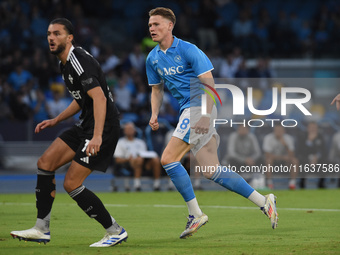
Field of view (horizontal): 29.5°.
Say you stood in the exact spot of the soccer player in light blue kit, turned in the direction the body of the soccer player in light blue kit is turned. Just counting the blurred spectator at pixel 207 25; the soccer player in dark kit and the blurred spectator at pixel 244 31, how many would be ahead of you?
1

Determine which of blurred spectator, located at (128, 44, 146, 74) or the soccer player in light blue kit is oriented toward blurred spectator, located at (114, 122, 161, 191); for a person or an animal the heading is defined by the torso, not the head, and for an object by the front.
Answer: blurred spectator, located at (128, 44, 146, 74)

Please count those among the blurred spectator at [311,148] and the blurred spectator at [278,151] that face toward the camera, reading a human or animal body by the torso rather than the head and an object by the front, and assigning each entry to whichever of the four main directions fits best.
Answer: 2

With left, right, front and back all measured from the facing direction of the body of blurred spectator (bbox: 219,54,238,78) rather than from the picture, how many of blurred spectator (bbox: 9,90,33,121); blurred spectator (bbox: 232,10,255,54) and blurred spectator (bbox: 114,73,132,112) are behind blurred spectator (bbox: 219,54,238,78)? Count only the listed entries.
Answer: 1

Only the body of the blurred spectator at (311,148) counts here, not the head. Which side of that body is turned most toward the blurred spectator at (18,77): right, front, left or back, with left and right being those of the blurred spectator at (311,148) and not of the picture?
right

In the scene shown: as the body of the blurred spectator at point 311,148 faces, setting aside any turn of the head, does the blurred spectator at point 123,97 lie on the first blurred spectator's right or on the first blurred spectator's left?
on the first blurred spectator's right

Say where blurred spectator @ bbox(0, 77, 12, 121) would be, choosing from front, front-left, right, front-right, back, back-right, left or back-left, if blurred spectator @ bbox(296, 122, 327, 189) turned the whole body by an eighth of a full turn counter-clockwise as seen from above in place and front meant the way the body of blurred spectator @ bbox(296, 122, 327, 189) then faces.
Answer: back-right

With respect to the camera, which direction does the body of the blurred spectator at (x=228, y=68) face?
toward the camera

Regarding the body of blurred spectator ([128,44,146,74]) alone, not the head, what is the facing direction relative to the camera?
toward the camera

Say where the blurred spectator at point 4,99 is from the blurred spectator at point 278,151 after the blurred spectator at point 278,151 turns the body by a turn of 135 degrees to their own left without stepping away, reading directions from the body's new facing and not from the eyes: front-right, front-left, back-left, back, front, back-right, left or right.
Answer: back-left

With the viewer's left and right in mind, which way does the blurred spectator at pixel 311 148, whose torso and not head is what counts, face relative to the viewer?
facing the viewer

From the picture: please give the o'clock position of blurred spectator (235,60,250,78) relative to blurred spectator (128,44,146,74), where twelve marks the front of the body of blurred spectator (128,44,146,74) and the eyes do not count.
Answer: blurred spectator (235,60,250,78) is roughly at 9 o'clock from blurred spectator (128,44,146,74).

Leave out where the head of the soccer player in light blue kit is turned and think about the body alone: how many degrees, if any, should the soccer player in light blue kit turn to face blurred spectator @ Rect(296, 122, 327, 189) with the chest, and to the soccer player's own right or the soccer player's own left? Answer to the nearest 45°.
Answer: approximately 135° to the soccer player's own right

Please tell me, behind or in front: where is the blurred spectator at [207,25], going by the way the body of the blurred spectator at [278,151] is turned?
behind

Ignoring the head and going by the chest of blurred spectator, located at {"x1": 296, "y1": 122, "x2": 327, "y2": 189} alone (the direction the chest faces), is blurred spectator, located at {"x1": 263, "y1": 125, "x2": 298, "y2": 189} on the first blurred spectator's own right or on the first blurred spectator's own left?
on the first blurred spectator's own right
